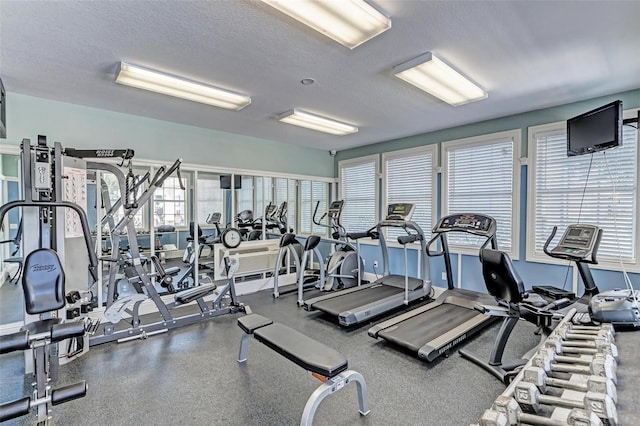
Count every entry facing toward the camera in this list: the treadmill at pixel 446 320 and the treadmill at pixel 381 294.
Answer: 0

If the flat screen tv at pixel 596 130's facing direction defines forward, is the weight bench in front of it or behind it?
in front

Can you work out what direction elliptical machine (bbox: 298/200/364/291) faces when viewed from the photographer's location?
facing away from the viewer and to the right of the viewer

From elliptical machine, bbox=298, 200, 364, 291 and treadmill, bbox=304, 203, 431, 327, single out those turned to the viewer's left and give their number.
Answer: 0

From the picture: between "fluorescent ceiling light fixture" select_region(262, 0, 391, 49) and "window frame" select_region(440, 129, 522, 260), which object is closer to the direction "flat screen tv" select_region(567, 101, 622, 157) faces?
the fluorescent ceiling light fixture

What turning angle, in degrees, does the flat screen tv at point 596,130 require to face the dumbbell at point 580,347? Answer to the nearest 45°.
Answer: approximately 45° to its left

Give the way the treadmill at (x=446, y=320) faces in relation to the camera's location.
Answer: facing away from the viewer and to the right of the viewer

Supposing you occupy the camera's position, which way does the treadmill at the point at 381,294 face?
facing away from the viewer and to the right of the viewer

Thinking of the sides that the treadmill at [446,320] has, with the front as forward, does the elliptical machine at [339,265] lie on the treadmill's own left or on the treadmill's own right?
on the treadmill's own left

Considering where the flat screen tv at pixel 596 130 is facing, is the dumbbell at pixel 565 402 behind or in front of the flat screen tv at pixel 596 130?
in front

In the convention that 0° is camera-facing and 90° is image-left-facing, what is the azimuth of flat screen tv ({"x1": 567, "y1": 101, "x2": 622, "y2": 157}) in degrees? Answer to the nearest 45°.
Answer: approximately 45°

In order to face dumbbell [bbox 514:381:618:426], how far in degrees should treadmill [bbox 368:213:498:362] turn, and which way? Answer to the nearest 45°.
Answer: approximately 135° to its right

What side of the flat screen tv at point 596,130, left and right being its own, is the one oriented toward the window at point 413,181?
right

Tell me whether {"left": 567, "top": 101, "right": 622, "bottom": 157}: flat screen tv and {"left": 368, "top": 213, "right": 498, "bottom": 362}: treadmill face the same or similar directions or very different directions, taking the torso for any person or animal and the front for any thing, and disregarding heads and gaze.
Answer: very different directions

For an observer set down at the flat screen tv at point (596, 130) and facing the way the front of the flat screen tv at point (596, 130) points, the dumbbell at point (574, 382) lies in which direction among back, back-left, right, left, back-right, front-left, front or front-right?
front-left
